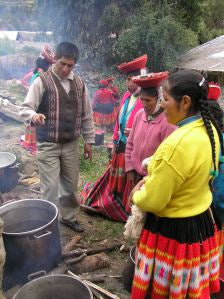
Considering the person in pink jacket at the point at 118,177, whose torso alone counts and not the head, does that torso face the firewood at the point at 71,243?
yes

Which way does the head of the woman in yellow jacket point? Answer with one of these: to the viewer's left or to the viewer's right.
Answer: to the viewer's left

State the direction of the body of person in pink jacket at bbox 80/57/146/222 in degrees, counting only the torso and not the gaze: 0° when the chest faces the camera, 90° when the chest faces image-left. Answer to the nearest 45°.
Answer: approximately 45°

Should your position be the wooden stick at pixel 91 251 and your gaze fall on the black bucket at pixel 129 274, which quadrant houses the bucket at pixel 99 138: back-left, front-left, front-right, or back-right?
back-left

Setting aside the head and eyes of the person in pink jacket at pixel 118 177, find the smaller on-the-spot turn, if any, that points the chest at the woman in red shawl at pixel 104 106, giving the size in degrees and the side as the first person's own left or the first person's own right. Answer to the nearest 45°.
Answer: approximately 135° to the first person's own right
